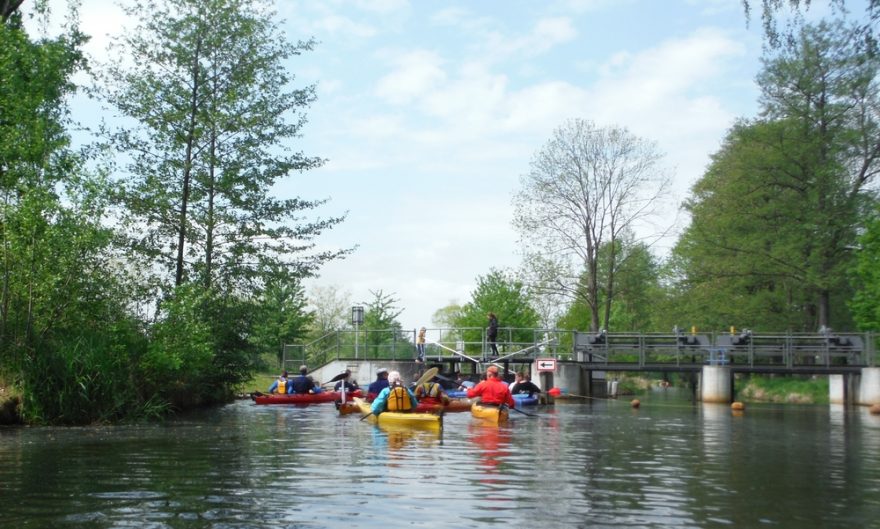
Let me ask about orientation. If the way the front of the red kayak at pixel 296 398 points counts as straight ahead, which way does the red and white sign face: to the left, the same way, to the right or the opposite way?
to the right

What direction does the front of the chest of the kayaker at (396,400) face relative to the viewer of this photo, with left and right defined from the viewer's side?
facing away from the viewer

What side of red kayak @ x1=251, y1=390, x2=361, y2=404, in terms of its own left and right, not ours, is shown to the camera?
right

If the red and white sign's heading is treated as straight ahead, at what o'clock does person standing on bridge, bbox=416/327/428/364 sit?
The person standing on bridge is roughly at 4 o'clock from the red and white sign.

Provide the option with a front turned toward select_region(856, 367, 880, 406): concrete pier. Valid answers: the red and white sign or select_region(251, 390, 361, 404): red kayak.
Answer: the red kayak

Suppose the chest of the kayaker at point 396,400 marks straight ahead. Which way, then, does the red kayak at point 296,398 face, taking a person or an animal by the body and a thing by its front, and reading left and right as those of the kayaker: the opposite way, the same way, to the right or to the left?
to the right

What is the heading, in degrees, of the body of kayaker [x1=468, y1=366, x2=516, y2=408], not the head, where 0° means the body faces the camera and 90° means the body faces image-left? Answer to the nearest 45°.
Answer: approximately 180°

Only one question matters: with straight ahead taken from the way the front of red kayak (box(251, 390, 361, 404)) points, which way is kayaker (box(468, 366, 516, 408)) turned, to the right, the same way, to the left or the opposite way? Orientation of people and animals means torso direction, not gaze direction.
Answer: to the left

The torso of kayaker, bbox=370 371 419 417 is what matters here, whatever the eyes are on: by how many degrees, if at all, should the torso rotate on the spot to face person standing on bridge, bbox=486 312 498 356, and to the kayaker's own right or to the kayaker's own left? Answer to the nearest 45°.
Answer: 0° — they already face them

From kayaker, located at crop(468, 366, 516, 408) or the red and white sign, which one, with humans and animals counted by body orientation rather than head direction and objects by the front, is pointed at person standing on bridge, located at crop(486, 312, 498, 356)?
the kayaker

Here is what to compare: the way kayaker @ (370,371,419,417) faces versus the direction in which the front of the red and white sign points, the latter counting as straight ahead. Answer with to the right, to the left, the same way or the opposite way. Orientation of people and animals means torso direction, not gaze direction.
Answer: the opposite way

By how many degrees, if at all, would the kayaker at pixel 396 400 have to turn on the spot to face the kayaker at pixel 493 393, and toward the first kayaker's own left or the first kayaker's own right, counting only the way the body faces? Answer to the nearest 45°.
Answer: approximately 45° to the first kayaker's own right
